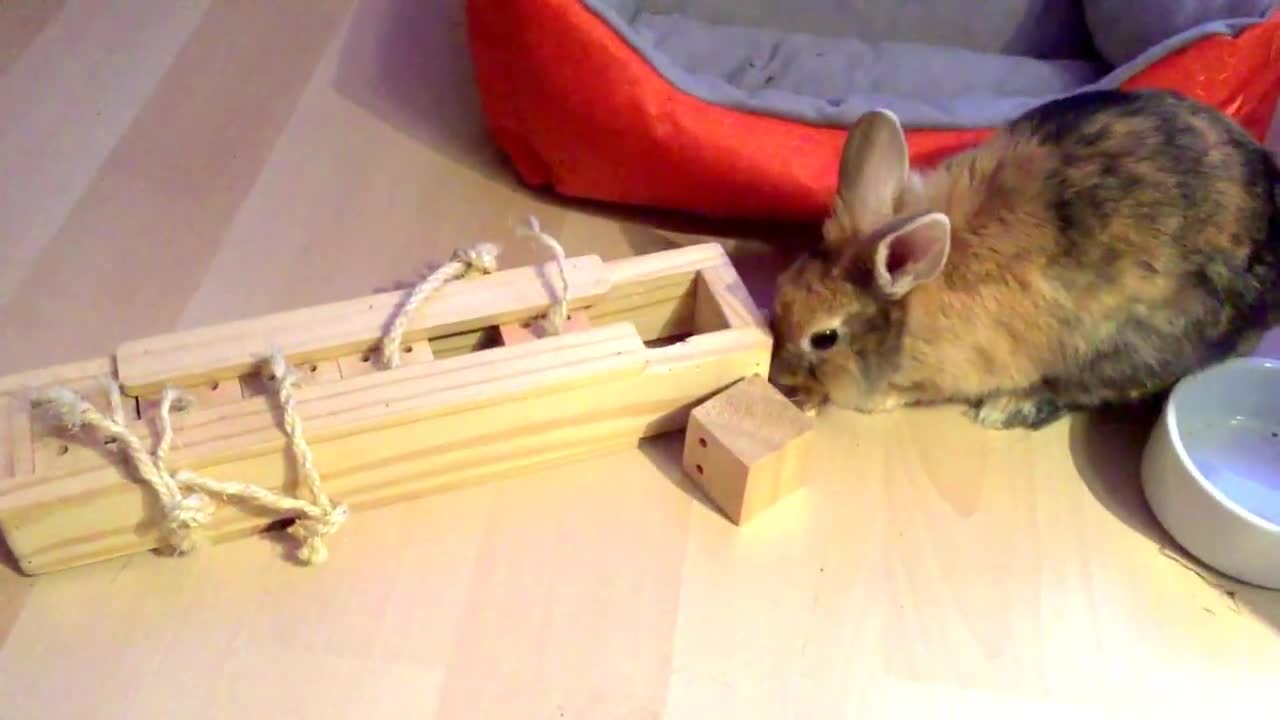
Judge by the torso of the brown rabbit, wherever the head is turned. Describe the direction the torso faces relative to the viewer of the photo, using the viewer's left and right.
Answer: facing to the left of the viewer
